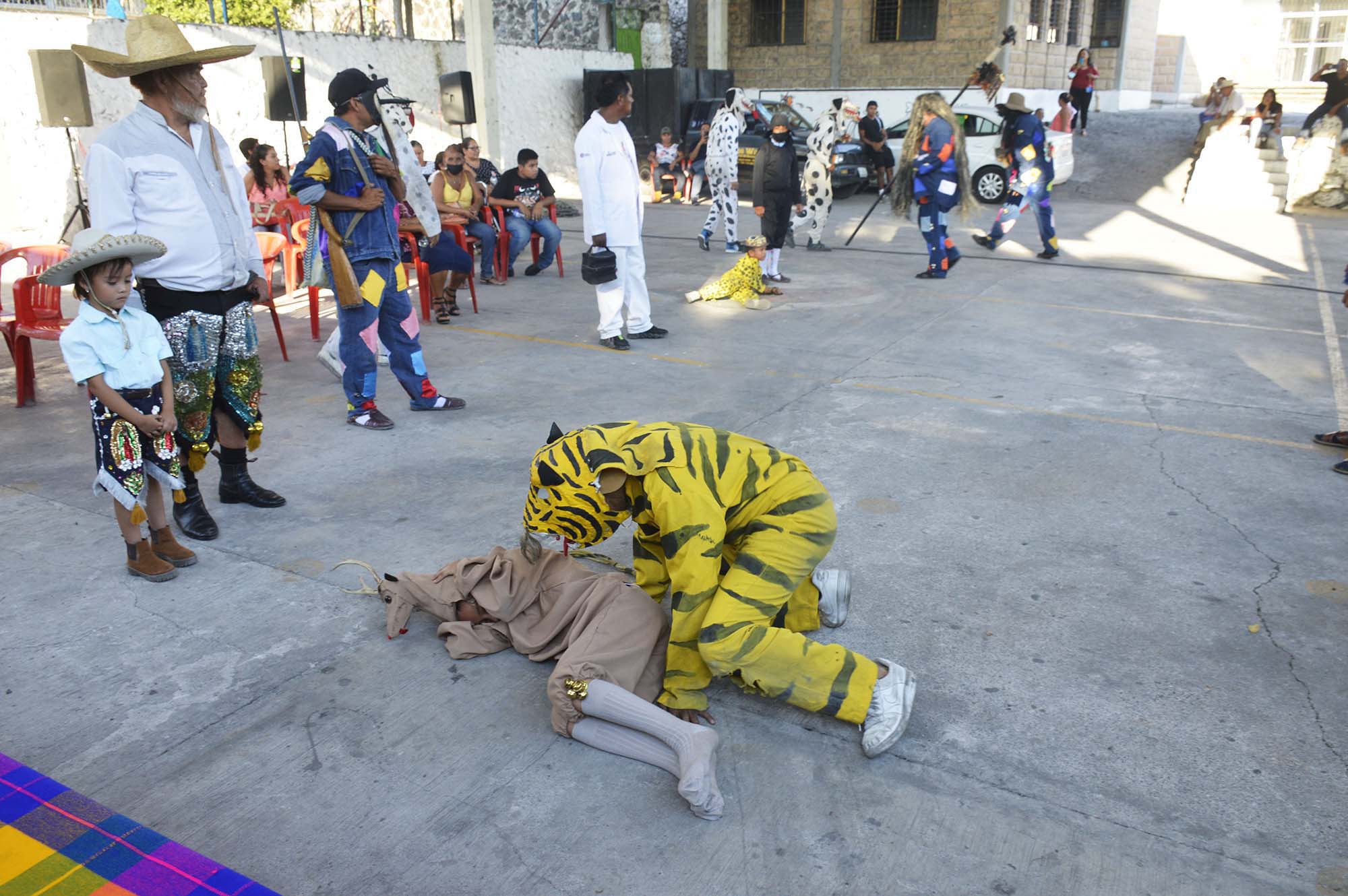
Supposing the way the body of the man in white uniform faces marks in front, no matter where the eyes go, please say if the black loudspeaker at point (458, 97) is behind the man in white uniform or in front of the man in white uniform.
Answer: behind

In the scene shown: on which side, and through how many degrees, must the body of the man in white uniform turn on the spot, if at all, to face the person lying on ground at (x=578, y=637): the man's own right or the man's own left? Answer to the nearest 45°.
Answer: approximately 45° to the man's own right

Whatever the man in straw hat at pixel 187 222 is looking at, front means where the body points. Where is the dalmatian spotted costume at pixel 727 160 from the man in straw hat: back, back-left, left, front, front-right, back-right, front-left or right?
left

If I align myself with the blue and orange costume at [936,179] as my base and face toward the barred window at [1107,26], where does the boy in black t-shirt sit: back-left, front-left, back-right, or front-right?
back-left

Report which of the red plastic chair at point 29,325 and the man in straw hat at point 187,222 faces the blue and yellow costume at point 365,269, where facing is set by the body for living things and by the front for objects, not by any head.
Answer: the red plastic chair

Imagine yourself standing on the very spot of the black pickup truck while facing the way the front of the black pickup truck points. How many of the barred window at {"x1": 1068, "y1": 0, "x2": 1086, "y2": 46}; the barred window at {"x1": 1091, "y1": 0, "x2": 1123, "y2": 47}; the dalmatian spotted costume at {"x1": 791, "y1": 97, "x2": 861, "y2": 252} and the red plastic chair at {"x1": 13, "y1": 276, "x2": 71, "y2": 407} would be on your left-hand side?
2

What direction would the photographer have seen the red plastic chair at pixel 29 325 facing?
facing the viewer and to the right of the viewer

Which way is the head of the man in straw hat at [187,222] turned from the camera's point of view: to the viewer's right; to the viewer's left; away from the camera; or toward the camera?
to the viewer's right
